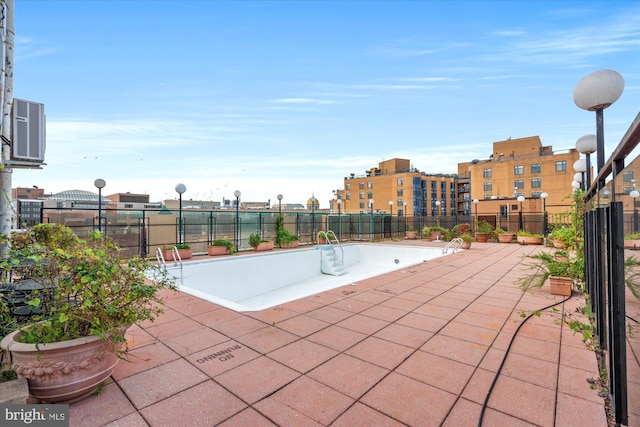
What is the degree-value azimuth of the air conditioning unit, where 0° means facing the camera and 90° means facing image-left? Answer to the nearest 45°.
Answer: approximately 315°

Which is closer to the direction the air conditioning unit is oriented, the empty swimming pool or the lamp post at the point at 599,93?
the lamp post

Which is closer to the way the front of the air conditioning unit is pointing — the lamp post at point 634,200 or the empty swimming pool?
the lamp post

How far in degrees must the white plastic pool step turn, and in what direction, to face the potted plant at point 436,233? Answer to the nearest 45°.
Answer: approximately 90° to its left

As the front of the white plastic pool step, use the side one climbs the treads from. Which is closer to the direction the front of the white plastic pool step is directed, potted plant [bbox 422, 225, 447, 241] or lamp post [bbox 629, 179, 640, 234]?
the lamp post

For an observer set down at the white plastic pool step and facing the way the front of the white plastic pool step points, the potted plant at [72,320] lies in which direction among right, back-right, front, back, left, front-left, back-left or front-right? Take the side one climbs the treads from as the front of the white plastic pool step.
front-right

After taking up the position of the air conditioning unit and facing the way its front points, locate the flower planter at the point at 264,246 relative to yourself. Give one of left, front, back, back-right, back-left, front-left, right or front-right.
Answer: left

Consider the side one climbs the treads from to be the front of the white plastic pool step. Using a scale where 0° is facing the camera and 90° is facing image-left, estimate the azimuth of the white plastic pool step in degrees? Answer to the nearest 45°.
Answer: approximately 315°

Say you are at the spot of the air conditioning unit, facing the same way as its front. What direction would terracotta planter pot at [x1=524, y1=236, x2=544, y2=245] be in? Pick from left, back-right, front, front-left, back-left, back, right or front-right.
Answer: front-left

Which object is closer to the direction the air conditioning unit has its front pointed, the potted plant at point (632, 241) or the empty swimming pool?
the potted plant

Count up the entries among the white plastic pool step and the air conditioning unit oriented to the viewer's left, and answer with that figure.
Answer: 0

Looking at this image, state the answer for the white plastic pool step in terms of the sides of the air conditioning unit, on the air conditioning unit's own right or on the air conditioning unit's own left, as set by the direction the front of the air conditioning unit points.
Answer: on the air conditioning unit's own left
